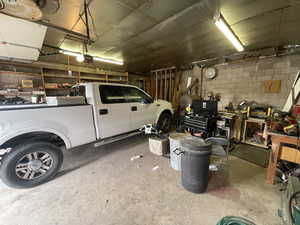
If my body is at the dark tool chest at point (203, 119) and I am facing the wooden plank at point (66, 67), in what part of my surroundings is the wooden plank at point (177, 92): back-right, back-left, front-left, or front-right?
front-right

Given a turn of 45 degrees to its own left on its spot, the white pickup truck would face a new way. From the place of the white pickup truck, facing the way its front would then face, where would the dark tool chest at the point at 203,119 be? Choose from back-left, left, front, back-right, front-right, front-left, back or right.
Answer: right

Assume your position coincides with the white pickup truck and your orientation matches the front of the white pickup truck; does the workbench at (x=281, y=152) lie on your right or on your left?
on your right

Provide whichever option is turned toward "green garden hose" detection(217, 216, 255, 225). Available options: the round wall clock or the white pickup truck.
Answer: the round wall clock

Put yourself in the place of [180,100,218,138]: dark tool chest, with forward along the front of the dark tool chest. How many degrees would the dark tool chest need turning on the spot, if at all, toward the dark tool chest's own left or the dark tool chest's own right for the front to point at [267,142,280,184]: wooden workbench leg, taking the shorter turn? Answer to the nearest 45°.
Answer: approximately 90° to the dark tool chest's own left

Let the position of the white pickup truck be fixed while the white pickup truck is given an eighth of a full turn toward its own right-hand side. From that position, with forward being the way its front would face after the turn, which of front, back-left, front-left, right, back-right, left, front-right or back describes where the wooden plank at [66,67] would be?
left

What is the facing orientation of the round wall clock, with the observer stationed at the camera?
facing the viewer

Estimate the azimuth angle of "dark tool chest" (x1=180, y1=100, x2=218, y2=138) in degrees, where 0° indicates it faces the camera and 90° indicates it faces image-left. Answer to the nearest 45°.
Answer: approximately 45°

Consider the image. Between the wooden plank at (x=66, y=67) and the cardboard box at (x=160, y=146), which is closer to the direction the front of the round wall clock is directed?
the cardboard box

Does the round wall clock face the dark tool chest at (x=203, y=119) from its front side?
yes

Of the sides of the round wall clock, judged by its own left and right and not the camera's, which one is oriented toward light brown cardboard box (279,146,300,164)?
front

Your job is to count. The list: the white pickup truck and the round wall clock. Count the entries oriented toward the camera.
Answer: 1

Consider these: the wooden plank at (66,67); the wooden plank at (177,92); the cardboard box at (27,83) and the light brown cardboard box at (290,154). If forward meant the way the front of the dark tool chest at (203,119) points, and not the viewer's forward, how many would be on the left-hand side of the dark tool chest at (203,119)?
1

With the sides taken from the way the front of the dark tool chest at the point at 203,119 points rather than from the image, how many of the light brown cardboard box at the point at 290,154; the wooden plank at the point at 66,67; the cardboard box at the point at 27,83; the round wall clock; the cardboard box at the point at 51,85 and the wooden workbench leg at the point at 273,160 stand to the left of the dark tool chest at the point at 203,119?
2

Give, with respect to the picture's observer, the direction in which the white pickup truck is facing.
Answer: facing away from the viewer and to the right of the viewer

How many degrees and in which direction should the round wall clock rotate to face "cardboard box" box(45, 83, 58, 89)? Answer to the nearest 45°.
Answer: approximately 45° to its right
